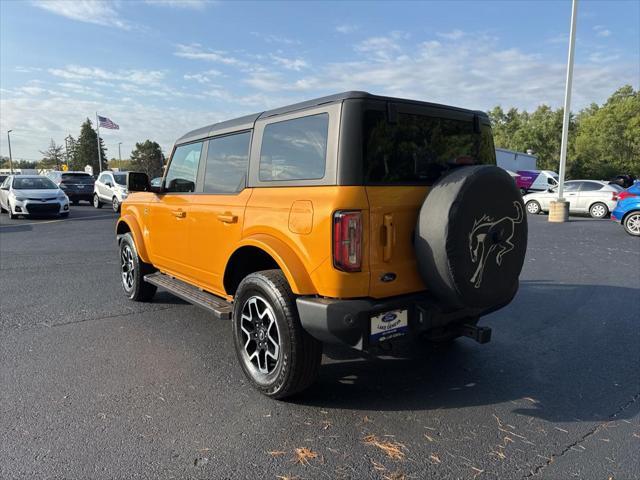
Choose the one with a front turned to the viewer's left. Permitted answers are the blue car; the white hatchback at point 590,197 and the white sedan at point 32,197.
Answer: the white hatchback at point 590,197

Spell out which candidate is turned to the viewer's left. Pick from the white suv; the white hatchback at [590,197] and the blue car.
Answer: the white hatchback

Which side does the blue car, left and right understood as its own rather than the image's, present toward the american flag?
back

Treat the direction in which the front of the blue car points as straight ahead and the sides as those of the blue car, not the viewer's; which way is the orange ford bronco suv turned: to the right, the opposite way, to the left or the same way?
the opposite way

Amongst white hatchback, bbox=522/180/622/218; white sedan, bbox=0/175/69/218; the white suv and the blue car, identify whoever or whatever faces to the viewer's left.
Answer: white hatchback, bbox=522/180/622/218

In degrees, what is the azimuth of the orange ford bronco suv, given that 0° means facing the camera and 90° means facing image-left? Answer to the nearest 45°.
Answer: approximately 135°

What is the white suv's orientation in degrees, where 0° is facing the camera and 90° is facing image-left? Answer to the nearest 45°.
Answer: approximately 315°

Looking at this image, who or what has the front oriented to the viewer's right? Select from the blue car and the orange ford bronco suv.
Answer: the blue car

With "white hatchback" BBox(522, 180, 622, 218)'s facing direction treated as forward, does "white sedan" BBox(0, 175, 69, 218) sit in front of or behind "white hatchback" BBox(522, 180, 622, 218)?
in front

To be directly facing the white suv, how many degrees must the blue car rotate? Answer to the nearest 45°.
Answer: approximately 180°

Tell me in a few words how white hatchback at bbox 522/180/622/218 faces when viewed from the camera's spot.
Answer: facing to the left of the viewer
